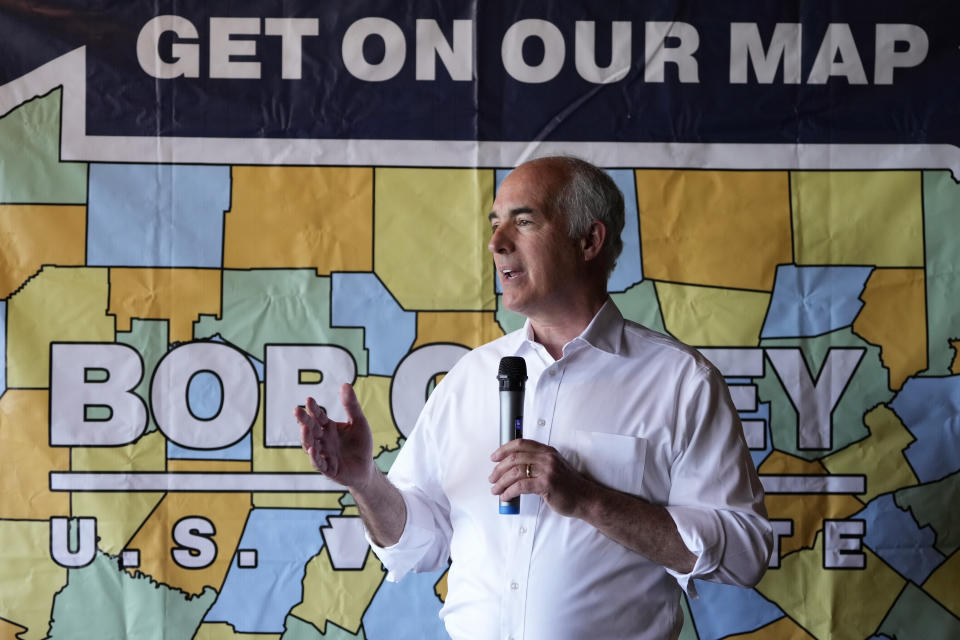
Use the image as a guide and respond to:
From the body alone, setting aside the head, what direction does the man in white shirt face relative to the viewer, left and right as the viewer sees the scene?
facing the viewer and to the left of the viewer
